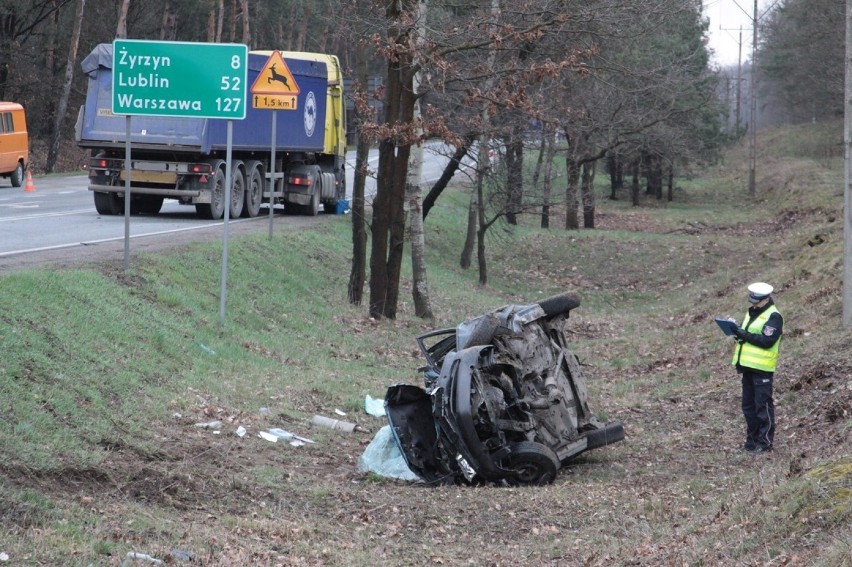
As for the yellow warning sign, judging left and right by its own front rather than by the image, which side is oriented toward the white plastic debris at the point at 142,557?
front

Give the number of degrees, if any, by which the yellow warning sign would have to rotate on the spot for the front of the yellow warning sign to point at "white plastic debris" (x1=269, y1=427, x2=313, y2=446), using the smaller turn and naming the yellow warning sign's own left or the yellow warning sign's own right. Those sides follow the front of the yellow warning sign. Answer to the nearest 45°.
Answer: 0° — it already faces it

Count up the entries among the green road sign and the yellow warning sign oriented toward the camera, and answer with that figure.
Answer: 2

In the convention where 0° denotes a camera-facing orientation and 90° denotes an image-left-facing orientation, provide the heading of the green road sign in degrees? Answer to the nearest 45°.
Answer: approximately 0°

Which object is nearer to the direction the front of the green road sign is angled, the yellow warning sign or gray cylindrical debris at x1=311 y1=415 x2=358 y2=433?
the gray cylindrical debris

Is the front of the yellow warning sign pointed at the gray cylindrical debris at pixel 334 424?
yes
